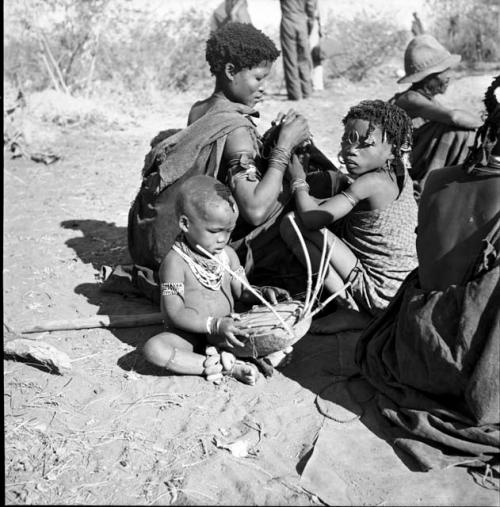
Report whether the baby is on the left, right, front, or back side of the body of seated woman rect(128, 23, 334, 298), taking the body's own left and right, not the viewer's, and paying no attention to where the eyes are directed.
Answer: right

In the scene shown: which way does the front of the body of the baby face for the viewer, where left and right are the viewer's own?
facing the viewer and to the right of the viewer

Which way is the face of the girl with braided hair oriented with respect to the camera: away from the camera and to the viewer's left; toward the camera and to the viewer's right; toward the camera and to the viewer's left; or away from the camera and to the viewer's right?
toward the camera and to the viewer's left

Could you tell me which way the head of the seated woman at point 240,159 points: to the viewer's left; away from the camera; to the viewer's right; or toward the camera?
to the viewer's right

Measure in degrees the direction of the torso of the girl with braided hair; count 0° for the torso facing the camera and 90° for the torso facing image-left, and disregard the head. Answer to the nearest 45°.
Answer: approximately 90°

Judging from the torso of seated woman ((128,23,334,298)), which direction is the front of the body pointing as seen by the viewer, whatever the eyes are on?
to the viewer's right
